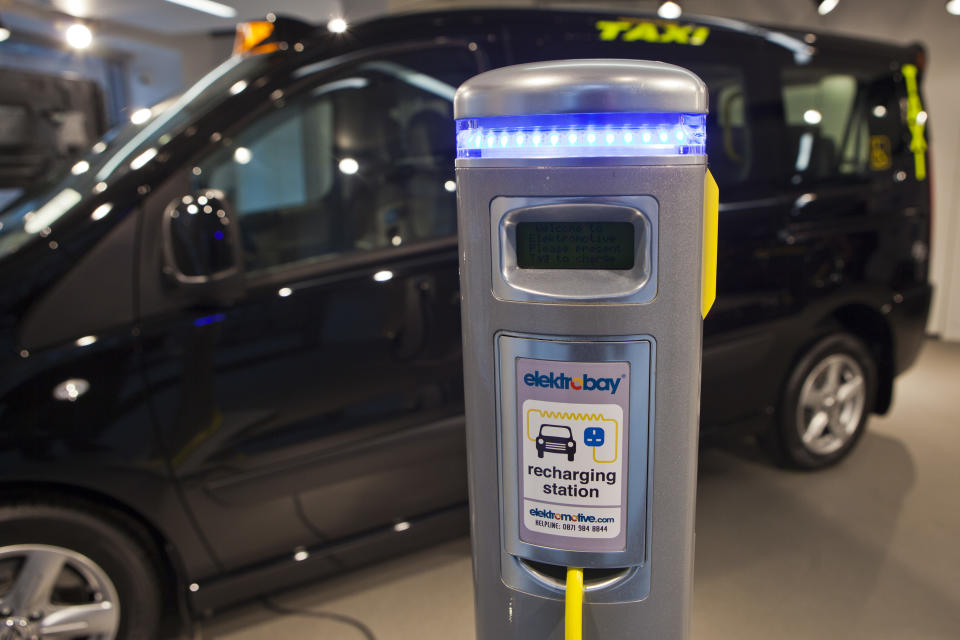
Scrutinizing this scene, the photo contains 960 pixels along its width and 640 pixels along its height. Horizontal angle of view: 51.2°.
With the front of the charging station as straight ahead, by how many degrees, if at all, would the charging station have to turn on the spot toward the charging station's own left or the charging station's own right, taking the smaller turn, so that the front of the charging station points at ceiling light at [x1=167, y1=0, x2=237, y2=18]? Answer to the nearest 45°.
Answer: approximately 135° to the charging station's own right

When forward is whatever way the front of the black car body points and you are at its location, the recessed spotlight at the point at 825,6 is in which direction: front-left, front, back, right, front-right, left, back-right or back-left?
back

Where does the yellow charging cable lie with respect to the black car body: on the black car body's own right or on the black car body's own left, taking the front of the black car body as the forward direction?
on the black car body's own left

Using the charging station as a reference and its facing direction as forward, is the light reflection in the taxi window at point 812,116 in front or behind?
behind

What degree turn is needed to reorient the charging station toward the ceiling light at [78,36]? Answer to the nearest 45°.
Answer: approximately 135° to its right

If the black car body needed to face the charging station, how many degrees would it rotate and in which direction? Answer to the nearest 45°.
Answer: approximately 90° to its left

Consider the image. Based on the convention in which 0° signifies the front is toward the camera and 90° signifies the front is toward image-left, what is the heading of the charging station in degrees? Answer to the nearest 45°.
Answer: approximately 0°
